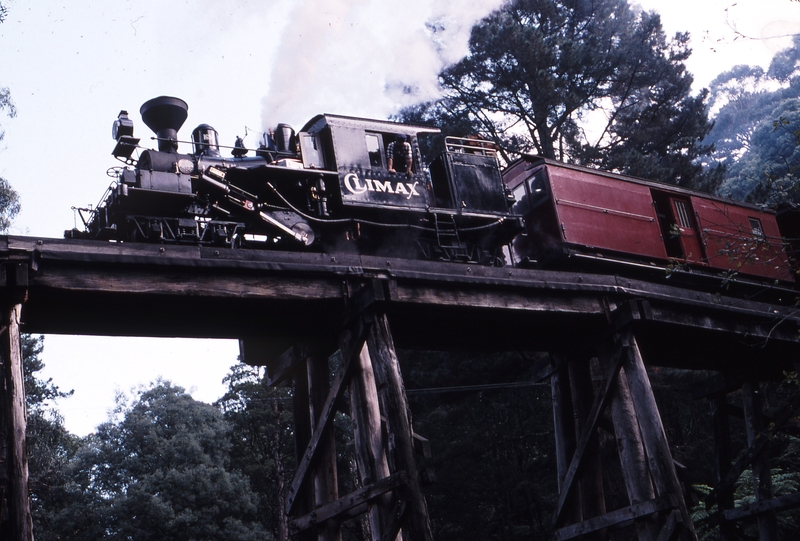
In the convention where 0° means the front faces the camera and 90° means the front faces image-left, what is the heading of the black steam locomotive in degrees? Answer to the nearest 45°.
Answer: approximately 45°

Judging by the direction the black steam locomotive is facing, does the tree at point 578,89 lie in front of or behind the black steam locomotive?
behind

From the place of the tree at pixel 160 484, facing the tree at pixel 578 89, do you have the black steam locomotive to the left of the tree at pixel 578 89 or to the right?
right
